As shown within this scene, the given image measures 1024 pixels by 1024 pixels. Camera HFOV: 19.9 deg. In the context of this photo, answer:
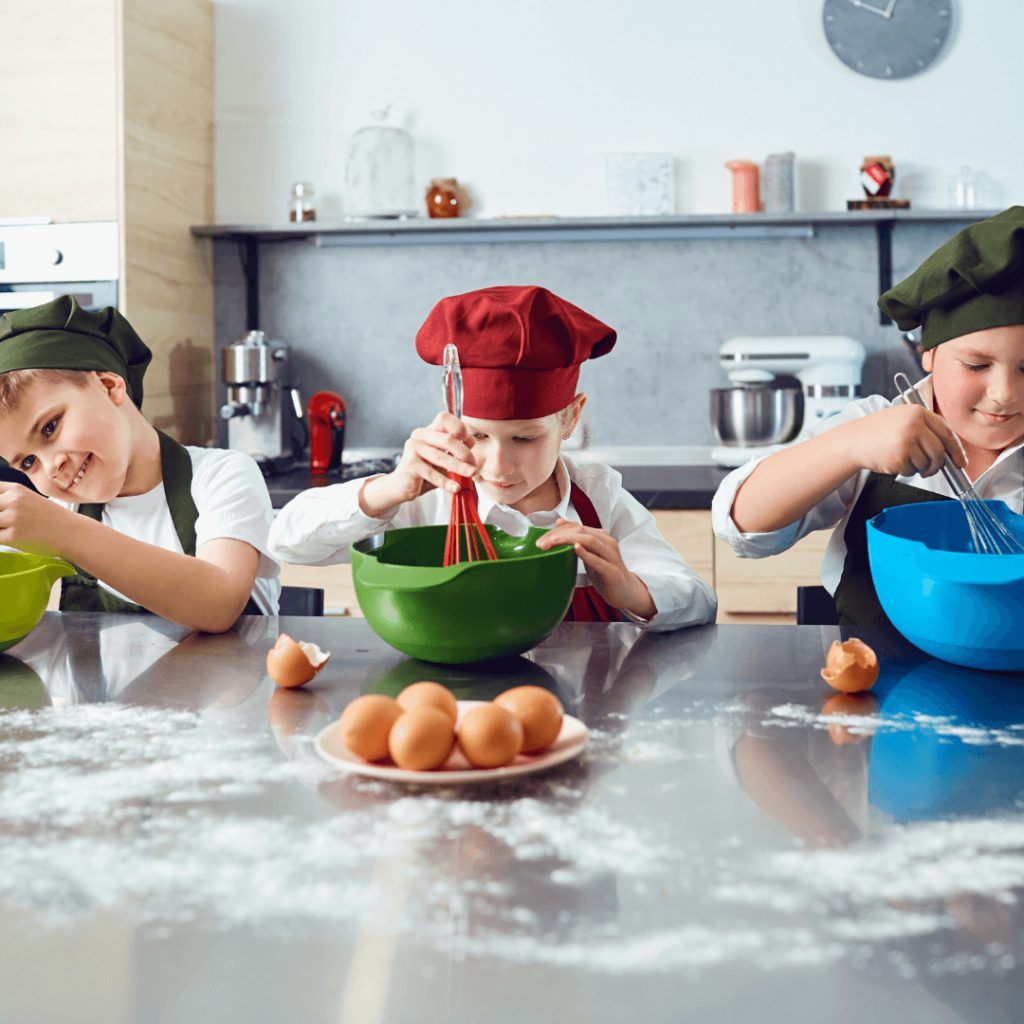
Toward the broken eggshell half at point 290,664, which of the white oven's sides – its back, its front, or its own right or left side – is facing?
front

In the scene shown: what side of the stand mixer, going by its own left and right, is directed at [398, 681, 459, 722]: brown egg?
left

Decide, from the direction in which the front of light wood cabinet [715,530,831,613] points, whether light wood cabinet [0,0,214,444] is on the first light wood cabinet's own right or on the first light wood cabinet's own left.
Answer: on the first light wood cabinet's own right

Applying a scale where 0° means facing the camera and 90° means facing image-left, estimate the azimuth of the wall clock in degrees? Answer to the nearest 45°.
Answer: approximately 0°

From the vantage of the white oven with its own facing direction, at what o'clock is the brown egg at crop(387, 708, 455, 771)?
The brown egg is roughly at 12 o'clock from the white oven.

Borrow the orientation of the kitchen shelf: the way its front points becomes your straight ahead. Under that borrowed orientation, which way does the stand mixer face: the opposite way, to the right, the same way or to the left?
to the right

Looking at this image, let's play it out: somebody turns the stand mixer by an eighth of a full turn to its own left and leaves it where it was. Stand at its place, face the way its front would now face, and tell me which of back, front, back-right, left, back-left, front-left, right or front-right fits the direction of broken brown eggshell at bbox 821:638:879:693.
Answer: front-left

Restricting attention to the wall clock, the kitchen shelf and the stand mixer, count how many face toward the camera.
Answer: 2

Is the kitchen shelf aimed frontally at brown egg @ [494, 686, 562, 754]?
yes

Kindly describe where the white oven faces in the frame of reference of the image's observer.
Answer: facing the viewer
